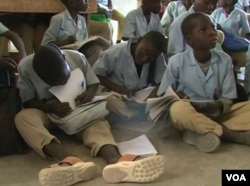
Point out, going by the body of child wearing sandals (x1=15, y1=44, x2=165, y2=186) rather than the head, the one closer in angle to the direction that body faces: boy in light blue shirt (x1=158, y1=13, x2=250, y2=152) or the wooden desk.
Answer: the boy in light blue shirt

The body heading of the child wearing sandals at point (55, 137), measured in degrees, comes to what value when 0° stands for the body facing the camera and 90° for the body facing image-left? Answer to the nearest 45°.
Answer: approximately 315°

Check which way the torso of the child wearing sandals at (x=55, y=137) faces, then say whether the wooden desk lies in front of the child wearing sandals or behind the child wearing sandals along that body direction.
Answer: behind
